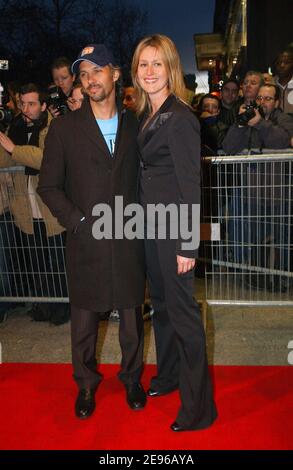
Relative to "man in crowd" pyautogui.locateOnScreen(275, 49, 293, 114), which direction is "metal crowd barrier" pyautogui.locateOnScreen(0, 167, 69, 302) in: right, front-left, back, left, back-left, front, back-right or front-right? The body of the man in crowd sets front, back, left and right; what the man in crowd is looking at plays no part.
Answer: front

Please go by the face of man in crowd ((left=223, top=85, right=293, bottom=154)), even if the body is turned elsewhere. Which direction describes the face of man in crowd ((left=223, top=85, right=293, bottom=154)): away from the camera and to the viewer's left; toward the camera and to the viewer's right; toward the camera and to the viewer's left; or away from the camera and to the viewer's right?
toward the camera and to the viewer's left

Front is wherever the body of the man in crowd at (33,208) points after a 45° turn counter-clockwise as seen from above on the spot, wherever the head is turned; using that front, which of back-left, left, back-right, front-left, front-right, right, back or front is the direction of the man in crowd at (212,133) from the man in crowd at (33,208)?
left

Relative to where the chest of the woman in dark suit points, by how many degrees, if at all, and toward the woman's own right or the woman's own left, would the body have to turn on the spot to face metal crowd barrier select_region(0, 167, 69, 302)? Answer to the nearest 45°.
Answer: approximately 90° to the woman's own right

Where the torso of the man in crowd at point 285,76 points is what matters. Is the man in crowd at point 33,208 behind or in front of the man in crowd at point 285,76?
in front

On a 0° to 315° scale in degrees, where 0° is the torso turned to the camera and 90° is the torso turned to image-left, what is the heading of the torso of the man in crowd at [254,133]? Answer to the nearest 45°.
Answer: approximately 45°

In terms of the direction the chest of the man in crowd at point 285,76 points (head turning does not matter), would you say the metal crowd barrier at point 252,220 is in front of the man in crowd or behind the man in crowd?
in front

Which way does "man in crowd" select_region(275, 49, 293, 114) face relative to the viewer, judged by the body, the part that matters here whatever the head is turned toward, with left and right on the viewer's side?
facing the viewer and to the left of the viewer
